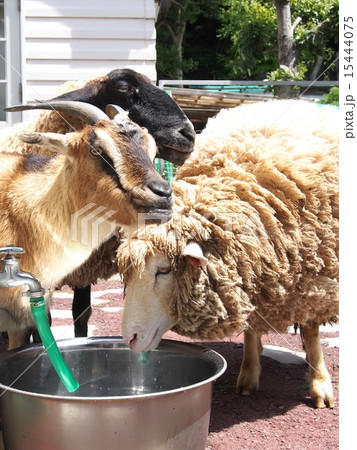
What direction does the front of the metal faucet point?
to the viewer's right

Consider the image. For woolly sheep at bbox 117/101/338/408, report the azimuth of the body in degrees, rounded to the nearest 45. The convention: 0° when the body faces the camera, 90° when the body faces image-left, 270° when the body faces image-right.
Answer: approximately 45°

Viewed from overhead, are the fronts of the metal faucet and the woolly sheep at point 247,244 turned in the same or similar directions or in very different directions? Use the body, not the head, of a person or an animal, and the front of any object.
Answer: very different directions

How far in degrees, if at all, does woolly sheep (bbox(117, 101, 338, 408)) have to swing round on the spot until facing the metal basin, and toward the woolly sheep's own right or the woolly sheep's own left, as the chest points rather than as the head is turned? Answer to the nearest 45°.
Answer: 0° — it already faces it

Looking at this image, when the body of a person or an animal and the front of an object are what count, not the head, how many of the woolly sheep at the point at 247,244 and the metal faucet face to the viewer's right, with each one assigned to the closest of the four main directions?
1

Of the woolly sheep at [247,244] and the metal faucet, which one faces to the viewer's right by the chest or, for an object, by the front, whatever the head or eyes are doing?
the metal faucet

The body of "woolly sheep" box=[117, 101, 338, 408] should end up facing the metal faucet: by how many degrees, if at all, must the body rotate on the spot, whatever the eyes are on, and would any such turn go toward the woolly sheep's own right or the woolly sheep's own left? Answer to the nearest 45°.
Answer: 0° — it already faces it

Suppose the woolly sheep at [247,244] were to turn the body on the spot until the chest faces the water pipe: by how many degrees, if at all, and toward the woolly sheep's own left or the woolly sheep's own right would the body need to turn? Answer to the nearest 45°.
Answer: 0° — it already faces it
